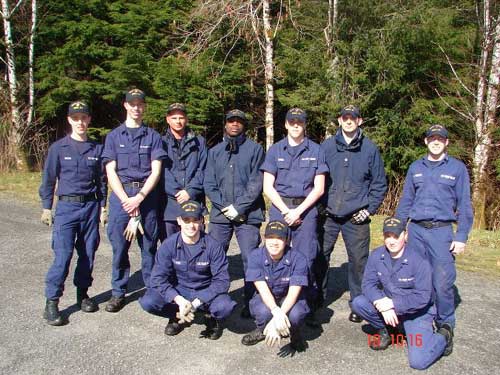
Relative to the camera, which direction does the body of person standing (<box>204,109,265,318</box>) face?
toward the camera

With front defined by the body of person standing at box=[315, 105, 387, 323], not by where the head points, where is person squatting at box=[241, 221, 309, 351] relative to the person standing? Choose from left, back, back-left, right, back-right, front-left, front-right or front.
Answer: front-right

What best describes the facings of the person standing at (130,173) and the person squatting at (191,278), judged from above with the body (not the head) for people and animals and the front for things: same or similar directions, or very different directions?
same or similar directions

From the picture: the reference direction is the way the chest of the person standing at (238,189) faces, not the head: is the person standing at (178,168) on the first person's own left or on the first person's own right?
on the first person's own right

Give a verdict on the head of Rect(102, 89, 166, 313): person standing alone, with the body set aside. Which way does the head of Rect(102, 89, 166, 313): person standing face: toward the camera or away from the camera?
toward the camera

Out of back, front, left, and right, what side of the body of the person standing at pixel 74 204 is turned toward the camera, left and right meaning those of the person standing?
front

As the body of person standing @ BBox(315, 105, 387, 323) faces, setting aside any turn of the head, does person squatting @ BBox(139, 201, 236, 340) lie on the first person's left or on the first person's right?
on the first person's right

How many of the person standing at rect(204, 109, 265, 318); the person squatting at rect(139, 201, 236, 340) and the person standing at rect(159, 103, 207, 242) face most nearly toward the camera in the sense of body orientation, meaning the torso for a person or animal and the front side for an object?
3

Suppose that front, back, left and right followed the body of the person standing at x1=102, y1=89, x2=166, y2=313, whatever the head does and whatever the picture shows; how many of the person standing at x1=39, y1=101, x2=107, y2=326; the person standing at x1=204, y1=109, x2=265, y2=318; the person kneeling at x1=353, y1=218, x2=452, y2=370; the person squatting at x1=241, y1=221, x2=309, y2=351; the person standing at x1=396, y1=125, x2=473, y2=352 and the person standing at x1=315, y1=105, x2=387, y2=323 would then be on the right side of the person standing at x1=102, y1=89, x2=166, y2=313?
1

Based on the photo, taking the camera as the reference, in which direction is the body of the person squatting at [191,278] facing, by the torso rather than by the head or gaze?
toward the camera

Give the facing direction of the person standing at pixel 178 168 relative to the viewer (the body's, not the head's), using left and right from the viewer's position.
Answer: facing the viewer

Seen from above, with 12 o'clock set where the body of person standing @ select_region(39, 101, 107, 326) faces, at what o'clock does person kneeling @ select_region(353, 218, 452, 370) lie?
The person kneeling is roughly at 10 o'clock from the person standing.

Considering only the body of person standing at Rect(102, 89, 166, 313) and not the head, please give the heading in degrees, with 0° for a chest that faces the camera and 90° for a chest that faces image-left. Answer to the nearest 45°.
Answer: approximately 0°
